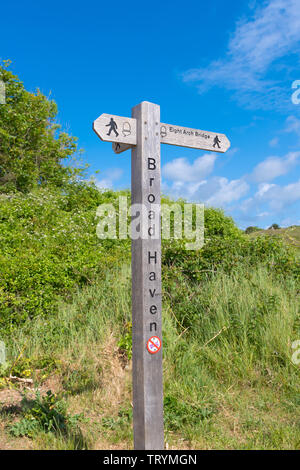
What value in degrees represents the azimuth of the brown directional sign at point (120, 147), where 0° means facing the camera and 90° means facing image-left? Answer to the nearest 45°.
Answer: approximately 0°
